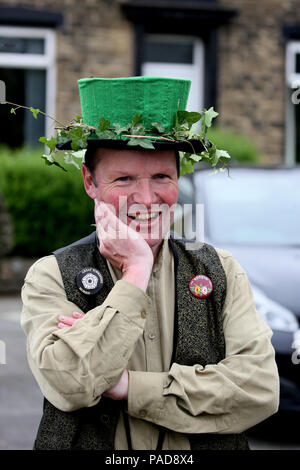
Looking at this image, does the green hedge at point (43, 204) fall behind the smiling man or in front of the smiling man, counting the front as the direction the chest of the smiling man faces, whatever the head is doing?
behind

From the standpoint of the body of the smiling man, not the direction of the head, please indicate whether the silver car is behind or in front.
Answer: behind

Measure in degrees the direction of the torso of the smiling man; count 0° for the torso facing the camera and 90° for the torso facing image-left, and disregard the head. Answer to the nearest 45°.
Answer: approximately 0°
